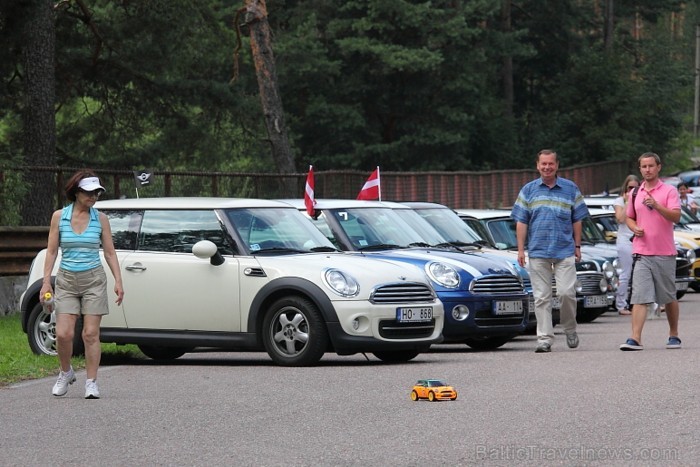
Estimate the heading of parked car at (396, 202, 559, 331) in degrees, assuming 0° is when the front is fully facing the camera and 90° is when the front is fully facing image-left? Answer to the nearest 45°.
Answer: approximately 315°

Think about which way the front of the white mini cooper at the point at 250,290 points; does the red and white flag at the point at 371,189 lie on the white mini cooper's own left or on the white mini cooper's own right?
on the white mini cooper's own left

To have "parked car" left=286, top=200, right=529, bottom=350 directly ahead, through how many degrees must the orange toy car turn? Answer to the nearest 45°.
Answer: approximately 135° to its left

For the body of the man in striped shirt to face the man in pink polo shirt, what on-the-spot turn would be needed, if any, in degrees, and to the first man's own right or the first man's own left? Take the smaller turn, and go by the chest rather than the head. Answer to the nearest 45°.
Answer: approximately 90° to the first man's own left
